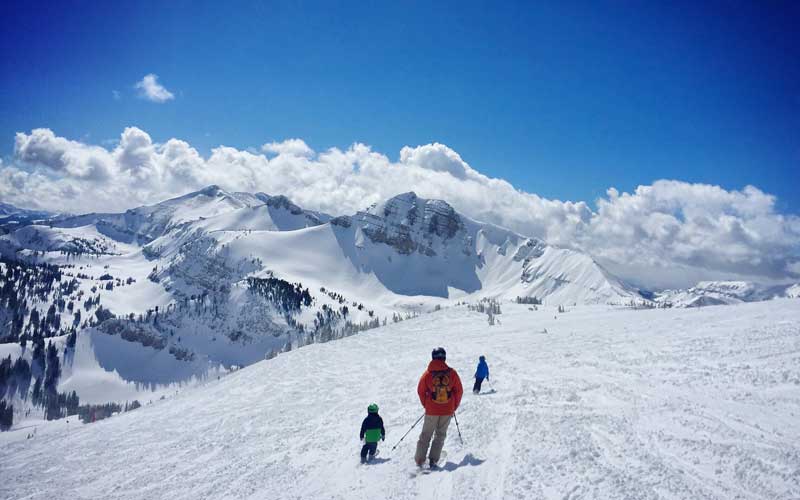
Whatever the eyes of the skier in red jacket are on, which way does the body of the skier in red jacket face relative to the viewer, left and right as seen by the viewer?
facing away from the viewer

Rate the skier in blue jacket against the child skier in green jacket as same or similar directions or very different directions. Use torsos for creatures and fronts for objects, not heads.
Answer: same or similar directions

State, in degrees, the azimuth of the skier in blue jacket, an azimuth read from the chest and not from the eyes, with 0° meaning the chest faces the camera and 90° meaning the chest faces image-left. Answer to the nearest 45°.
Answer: approximately 180°

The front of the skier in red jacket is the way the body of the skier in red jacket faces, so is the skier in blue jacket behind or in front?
in front

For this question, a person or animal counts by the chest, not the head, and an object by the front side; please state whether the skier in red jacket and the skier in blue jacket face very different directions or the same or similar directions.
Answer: same or similar directions

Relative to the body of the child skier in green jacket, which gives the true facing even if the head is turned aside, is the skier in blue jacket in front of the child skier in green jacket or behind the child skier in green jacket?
in front

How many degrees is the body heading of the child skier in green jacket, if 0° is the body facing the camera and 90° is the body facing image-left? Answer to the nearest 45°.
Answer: approximately 180°

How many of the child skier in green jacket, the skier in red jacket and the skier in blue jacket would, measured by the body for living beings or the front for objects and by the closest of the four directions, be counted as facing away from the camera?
3

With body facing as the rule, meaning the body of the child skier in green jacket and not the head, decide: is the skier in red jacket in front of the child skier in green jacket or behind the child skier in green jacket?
behind

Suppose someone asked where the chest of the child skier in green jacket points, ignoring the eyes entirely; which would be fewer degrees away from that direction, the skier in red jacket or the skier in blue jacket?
the skier in blue jacket
